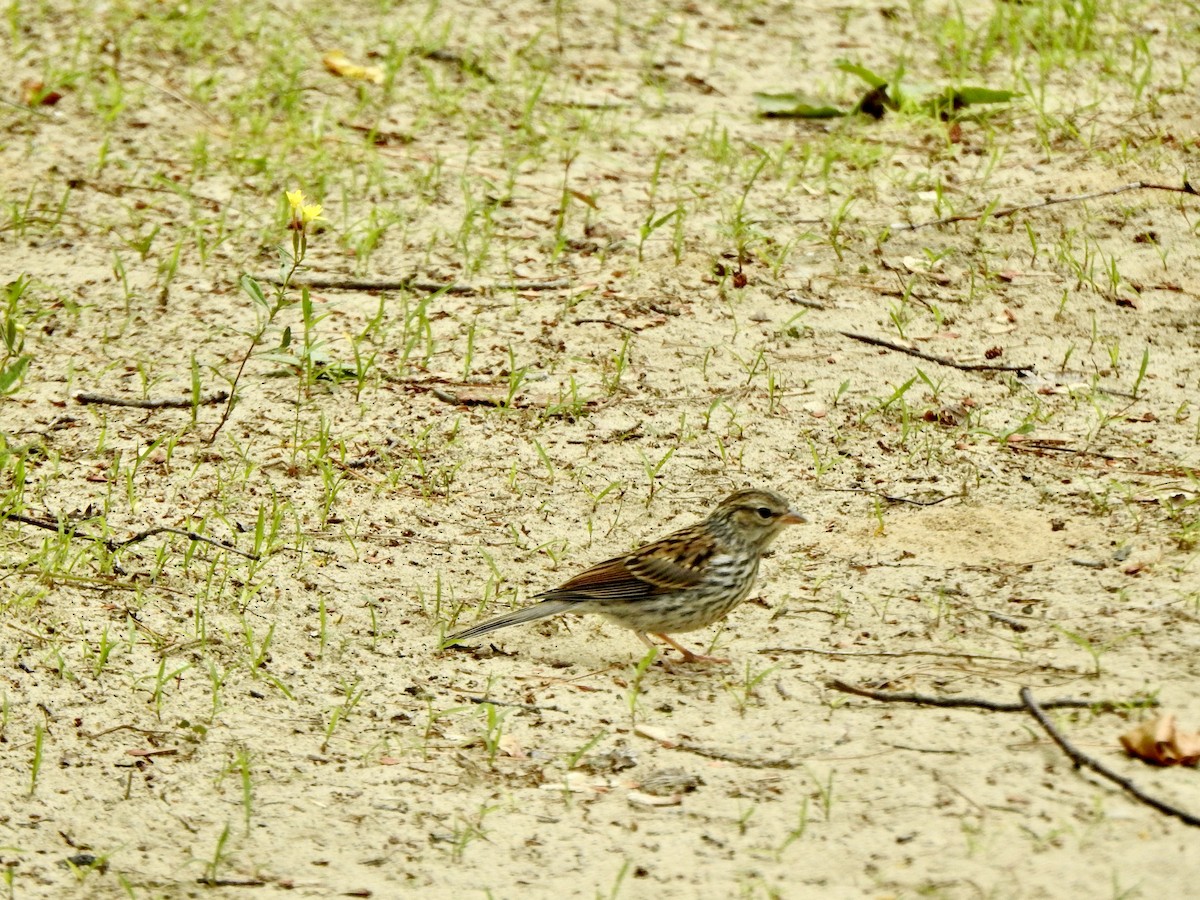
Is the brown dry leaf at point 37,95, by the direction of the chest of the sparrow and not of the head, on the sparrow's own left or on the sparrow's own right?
on the sparrow's own left

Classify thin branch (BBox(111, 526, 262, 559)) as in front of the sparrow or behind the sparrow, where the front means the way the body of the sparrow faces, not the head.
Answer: behind

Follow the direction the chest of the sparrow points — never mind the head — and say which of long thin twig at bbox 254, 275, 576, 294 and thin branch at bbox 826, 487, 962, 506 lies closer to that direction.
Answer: the thin branch

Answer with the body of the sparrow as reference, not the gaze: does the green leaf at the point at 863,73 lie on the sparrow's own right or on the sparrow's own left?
on the sparrow's own left

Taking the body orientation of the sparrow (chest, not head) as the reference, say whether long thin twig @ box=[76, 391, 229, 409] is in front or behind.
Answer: behind

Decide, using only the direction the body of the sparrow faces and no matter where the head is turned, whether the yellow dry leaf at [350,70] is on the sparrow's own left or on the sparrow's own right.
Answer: on the sparrow's own left

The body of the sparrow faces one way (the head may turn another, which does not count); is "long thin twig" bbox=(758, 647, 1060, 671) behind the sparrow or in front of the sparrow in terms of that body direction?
in front

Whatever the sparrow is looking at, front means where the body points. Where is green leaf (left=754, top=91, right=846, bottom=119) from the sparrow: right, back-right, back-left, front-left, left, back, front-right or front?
left

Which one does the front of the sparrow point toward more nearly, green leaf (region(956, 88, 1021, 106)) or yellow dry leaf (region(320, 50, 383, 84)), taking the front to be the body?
the green leaf

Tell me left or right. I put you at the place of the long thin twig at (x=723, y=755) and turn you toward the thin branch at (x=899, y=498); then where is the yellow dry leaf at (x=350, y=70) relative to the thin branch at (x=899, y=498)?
left

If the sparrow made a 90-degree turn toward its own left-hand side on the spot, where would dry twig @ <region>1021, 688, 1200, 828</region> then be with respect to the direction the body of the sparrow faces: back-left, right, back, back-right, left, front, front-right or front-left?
back-right

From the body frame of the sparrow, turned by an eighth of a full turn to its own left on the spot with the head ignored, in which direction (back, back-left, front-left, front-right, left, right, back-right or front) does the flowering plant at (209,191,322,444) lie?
left

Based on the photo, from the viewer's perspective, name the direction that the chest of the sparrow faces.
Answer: to the viewer's right

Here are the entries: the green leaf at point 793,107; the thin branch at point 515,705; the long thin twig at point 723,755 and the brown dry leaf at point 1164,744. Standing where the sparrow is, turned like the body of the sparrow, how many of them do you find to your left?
1

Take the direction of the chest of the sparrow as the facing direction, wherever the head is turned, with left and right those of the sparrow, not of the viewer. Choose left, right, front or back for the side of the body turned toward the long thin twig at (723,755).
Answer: right

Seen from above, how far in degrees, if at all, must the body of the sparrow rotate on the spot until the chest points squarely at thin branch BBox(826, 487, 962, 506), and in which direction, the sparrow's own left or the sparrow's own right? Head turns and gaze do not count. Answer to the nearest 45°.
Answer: approximately 45° to the sparrow's own left
